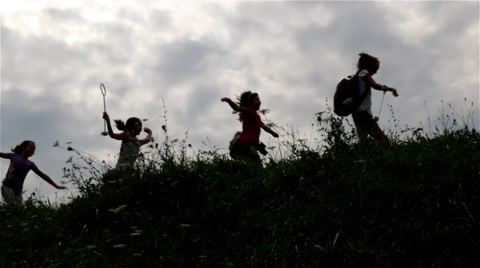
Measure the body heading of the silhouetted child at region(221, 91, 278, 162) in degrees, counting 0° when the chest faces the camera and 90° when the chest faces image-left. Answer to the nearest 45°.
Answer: approximately 270°

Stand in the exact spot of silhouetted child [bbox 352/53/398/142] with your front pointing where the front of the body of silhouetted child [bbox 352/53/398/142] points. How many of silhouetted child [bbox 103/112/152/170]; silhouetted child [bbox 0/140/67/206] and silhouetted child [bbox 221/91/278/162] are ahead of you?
0

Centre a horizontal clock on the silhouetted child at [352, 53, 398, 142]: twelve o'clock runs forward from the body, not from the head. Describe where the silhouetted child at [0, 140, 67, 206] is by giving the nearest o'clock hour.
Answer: the silhouetted child at [0, 140, 67, 206] is roughly at 6 o'clock from the silhouetted child at [352, 53, 398, 142].

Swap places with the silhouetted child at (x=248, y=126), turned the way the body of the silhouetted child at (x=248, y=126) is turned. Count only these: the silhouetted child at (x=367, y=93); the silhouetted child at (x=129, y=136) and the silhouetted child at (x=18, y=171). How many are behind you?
2

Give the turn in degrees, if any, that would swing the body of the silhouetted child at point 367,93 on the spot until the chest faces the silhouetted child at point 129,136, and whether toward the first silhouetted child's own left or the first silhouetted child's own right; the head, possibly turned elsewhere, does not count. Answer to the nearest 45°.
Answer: approximately 180°

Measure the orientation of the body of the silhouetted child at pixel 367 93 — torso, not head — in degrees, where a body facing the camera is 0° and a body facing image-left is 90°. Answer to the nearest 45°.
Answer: approximately 270°

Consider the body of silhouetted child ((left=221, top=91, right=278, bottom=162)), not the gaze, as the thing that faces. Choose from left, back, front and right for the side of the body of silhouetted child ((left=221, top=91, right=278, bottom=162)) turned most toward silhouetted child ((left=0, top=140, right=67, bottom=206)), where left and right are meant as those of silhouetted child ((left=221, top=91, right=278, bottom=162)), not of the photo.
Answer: back

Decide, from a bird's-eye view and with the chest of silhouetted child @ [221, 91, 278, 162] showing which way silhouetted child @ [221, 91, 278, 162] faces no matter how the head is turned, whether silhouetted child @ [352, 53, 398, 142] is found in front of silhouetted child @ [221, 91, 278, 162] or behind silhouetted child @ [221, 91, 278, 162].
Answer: in front

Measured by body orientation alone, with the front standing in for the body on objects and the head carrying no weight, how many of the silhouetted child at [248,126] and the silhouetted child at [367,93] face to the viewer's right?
2

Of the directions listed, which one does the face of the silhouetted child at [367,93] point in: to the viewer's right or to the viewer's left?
to the viewer's right

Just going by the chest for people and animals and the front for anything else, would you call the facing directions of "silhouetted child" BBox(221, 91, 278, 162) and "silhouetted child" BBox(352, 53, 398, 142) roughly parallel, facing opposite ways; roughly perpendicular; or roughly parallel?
roughly parallel
